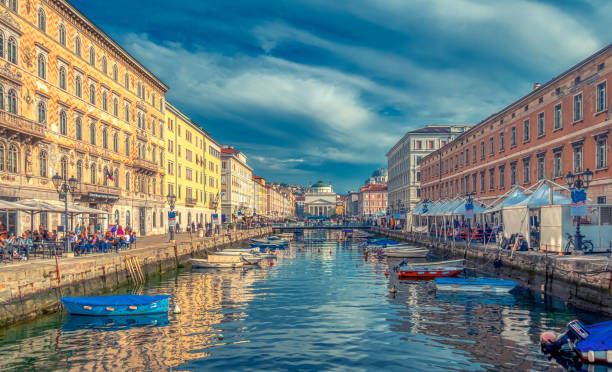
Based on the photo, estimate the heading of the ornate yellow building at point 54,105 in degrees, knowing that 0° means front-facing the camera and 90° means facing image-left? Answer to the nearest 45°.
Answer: approximately 315°

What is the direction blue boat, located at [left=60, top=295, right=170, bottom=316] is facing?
to the viewer's left

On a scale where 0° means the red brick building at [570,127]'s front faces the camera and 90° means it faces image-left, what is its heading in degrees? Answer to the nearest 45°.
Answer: approximately 45°
